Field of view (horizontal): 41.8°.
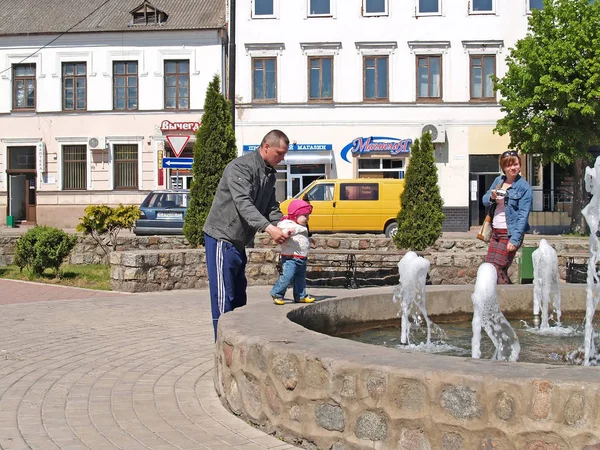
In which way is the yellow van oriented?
to the viewer's left

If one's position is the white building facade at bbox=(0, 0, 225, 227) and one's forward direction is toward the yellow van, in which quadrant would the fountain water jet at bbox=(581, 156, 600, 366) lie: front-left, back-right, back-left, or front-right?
front-right

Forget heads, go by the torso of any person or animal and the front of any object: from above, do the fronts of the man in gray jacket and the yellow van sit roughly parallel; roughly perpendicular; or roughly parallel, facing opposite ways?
roughly parallel, facing opposite ways

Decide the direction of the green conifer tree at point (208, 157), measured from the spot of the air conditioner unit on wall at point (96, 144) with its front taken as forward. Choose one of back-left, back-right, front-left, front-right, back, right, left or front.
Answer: front

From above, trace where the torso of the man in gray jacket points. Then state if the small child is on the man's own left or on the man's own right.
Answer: on the man's own left

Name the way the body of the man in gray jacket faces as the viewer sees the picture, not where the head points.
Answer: to the viewer's right

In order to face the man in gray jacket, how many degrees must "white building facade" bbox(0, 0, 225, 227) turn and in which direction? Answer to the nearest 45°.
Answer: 0° — it already faces them

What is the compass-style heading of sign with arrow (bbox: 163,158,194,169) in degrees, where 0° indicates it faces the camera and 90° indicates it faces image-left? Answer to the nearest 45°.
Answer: approximately 0°

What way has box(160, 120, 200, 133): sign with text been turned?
toward the camera

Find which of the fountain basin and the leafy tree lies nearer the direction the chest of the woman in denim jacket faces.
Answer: the fountain basin

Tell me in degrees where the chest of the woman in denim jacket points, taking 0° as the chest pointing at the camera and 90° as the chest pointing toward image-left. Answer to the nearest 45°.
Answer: approximately 45°

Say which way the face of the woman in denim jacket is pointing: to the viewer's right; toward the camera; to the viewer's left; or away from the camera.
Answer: toward the camera

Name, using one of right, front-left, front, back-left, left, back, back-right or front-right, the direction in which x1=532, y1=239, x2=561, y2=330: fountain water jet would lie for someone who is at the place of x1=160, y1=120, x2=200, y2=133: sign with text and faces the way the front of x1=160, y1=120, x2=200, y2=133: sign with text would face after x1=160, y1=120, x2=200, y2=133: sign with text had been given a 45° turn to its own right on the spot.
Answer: front-left

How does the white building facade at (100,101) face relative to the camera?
toward the camera

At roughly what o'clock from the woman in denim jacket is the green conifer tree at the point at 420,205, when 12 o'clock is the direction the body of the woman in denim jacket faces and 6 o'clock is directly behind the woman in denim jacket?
The green conifer tree is roughly at 4 o'clock from the woman in denim jacket.
